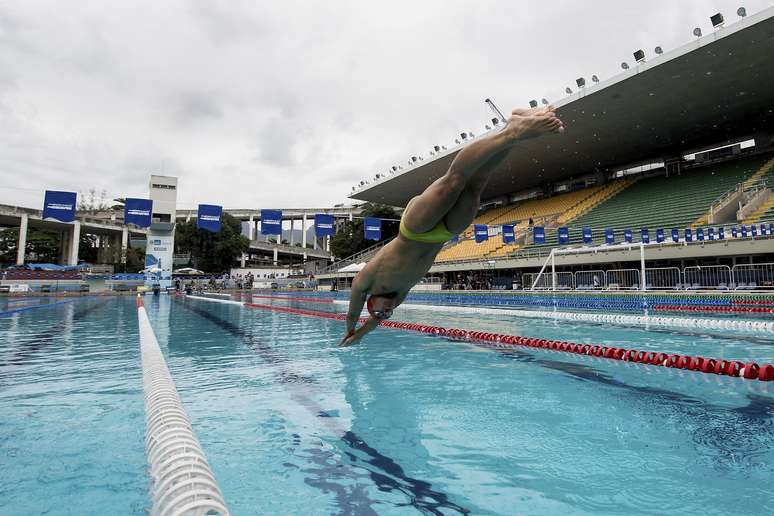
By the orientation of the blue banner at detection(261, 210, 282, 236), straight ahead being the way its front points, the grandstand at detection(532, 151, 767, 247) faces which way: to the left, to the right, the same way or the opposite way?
to the right

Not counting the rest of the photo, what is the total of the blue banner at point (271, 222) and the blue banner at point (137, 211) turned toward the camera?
2

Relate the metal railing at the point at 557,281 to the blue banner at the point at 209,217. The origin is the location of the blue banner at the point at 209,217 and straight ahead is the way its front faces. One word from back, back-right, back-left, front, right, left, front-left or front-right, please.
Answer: left

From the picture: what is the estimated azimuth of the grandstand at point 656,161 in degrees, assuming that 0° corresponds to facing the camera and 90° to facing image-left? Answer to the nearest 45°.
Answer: approximately 45°

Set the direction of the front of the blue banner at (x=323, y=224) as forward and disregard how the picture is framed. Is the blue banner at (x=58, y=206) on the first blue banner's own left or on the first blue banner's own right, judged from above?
on the first blue banner's own right

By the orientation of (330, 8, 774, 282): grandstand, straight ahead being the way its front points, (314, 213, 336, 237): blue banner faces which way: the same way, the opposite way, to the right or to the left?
to the left

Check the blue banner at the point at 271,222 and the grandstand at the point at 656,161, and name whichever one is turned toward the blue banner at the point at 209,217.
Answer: the grandstand

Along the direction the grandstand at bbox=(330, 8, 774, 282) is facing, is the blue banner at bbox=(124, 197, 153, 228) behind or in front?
in front

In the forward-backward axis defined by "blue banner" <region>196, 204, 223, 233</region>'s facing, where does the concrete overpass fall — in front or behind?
behind

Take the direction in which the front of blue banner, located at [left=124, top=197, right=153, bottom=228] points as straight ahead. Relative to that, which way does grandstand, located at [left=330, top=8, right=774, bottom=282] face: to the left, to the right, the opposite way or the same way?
to the right
